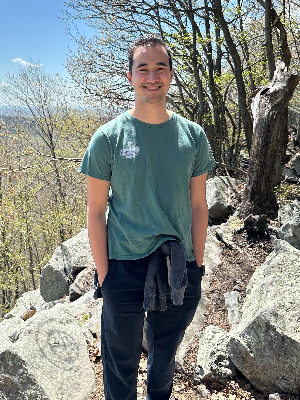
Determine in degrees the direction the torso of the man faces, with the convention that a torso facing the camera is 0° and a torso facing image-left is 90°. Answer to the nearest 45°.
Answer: approximately 0°

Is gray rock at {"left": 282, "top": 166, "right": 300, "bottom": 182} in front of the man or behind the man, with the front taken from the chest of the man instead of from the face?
behind

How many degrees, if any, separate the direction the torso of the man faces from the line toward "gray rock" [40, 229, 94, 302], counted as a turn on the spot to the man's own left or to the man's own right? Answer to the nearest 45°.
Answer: approximately 180°

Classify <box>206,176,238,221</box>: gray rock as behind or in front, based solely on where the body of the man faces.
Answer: behind

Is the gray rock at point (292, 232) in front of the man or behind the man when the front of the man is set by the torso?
behind

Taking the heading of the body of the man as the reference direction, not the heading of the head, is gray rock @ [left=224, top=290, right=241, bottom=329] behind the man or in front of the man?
behind

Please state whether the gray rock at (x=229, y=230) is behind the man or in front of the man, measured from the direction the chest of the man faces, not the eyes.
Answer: behind

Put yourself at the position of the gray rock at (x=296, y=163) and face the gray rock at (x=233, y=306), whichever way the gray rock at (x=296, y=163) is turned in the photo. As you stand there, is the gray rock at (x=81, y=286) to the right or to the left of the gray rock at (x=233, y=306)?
right
